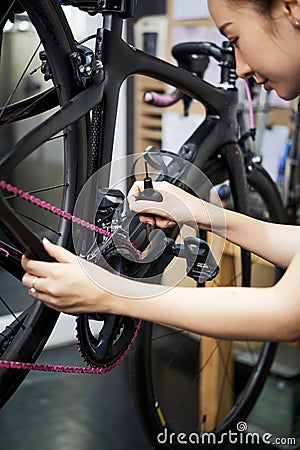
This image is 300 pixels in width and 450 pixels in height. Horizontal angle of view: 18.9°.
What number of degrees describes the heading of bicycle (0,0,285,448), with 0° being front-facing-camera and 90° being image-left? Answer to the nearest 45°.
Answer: approximately 225°

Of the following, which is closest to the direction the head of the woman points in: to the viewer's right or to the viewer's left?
to the viewer's left

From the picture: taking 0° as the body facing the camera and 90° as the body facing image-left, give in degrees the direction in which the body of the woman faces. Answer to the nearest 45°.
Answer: approximately 90°
